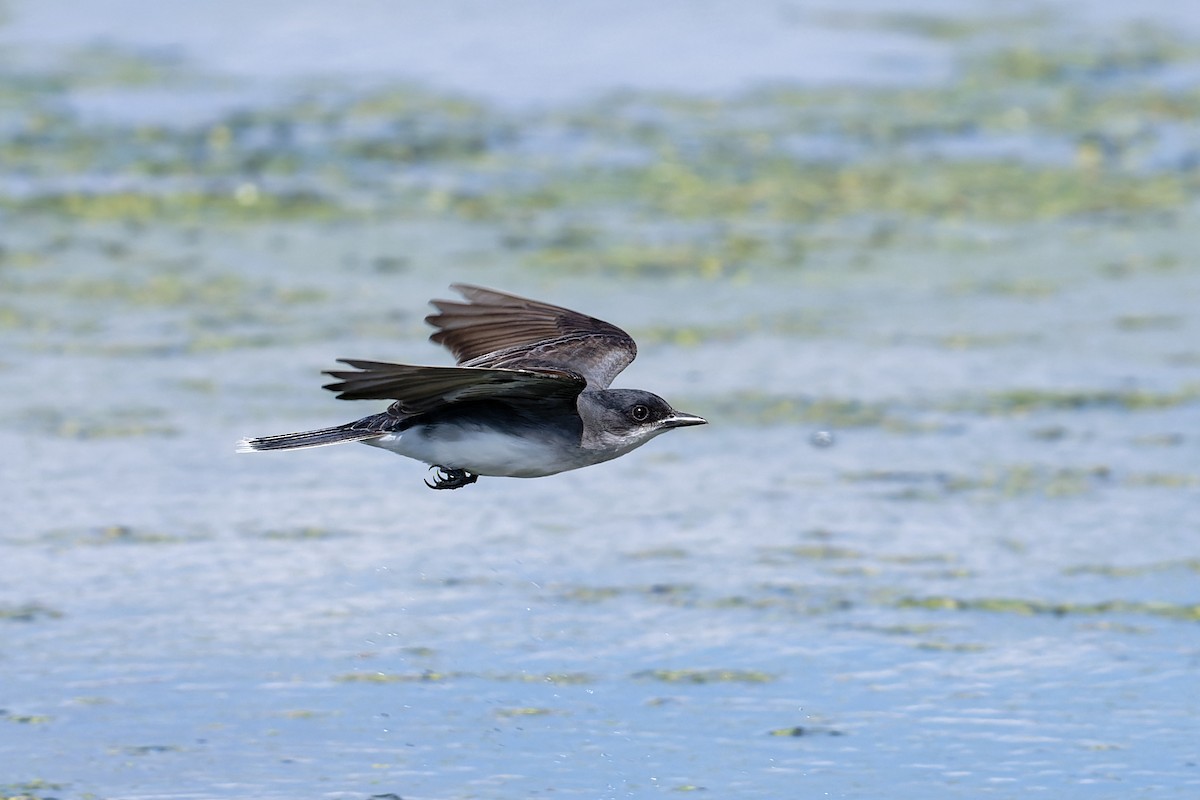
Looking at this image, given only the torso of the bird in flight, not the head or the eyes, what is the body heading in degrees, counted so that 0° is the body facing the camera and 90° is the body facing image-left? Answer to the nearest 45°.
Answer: approximately 270°
